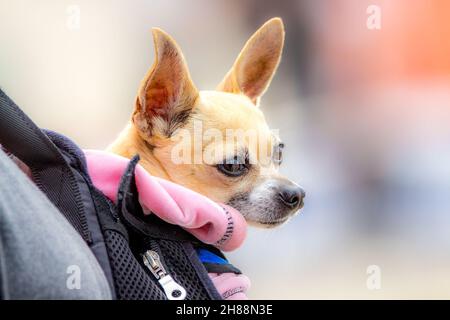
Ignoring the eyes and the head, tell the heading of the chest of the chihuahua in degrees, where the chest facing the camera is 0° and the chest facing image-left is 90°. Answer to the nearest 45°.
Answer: approximately 315°
